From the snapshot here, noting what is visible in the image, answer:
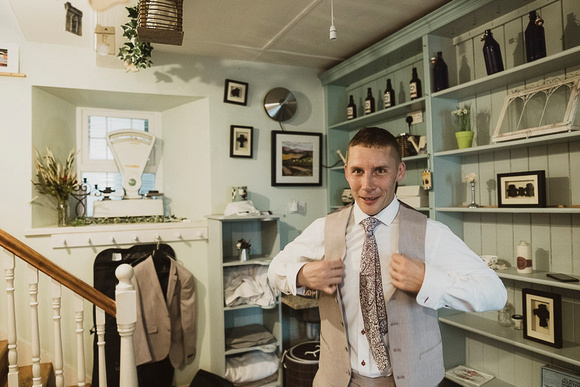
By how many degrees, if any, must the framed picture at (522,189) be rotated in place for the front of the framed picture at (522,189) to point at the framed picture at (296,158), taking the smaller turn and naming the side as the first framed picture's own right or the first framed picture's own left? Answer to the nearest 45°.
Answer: approximately 45° to the first framed picture's own right

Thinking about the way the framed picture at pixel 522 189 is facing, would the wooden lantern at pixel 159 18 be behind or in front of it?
in front

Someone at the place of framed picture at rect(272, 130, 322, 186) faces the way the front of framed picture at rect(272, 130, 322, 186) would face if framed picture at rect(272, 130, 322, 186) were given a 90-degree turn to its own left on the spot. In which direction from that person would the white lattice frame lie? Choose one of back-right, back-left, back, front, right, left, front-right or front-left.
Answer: front-right

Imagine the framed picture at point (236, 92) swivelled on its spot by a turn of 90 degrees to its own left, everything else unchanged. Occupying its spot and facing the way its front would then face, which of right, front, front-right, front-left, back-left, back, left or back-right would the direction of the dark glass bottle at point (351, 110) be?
front

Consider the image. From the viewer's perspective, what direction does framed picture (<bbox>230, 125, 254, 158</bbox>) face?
toward the camera

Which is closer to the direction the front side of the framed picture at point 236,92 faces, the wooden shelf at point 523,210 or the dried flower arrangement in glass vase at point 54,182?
the wooden shelf

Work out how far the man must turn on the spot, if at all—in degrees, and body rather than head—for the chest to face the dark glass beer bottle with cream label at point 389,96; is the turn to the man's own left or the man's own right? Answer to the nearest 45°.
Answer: approximately 180°

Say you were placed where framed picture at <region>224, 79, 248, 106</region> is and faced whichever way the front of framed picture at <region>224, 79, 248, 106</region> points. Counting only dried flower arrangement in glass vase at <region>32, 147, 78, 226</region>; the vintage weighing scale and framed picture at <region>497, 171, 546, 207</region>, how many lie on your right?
2

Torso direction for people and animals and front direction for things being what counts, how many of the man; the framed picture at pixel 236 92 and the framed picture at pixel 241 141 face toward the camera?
3

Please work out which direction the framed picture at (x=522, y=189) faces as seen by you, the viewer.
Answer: facing the viewer and to the left of the viewer

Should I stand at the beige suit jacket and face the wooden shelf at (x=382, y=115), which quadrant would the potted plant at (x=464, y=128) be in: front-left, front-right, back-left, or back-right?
front-right

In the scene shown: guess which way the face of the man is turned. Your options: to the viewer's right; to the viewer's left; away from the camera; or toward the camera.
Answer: toward the camera

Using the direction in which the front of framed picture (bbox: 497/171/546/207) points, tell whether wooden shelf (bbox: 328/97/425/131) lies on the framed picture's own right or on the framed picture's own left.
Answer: on the framed picture's own right

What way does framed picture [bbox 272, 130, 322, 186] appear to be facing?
toward the camera

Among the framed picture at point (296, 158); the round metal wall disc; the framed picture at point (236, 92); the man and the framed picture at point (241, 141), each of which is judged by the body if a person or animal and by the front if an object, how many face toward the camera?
5

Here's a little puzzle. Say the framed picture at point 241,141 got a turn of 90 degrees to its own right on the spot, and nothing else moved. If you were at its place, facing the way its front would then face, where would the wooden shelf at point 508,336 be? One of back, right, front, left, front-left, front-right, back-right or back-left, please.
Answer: back-left

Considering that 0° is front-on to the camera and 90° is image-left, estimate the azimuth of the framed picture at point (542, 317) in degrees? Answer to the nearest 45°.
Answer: approximately 45°

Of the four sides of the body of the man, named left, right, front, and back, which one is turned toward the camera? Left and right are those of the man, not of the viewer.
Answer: front
